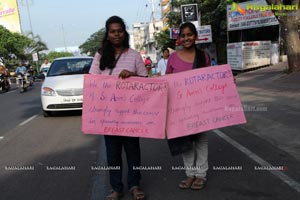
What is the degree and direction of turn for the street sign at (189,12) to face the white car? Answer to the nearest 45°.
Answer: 0° — it already faces it

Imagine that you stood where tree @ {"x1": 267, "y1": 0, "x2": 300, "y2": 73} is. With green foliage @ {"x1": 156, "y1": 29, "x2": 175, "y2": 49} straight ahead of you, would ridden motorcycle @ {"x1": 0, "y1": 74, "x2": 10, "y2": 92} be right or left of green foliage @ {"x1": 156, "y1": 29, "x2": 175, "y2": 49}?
left

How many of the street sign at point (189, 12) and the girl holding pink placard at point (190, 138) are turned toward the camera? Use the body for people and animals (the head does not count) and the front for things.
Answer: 2

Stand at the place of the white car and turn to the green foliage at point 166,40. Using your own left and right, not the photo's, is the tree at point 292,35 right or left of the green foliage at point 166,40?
right

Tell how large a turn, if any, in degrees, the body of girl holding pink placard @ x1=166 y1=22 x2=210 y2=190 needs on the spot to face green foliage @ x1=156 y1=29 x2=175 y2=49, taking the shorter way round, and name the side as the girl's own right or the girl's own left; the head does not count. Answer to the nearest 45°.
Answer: approximately 180°

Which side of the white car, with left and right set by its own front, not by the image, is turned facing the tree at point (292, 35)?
left

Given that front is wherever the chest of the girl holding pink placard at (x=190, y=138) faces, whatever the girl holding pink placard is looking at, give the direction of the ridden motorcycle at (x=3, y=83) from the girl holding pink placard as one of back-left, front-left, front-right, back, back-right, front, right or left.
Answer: back-right

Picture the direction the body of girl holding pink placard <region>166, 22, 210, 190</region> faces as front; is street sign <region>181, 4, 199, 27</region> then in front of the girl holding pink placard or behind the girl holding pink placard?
behind

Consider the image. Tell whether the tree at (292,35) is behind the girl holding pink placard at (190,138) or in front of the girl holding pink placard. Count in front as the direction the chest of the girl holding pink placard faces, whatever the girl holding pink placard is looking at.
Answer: behind

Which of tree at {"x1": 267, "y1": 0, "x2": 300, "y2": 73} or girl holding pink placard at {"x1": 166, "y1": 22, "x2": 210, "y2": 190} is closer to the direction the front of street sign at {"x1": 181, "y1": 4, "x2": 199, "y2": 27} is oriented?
the girl holding pink placard

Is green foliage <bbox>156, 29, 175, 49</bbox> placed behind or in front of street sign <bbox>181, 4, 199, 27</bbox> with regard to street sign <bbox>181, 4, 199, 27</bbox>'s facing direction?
behind

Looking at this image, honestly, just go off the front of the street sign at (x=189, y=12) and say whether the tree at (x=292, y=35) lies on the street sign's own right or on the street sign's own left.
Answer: on the street sign's own left

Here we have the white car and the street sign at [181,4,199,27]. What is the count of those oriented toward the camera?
2

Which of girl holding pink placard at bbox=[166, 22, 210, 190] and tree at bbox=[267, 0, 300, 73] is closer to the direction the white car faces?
the girl holding pink placard
